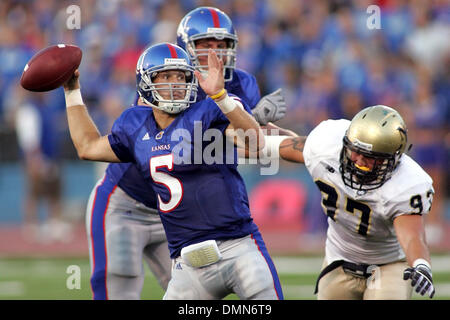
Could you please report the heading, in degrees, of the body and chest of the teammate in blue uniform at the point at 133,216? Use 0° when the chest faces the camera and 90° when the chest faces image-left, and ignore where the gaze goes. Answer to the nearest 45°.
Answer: approximately 315°

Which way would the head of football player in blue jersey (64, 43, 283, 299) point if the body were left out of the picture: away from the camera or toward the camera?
toward the camera

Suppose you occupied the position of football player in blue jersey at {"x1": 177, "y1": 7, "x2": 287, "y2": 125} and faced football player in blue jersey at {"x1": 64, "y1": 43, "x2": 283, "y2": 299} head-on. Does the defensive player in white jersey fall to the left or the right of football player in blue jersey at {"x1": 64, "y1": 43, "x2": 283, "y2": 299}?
left

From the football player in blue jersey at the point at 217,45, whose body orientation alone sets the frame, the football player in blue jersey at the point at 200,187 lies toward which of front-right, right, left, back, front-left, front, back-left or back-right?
front-right

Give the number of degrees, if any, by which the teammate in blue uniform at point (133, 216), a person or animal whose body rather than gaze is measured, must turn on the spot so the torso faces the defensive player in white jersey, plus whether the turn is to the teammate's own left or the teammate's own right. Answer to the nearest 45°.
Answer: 0° — they already face them

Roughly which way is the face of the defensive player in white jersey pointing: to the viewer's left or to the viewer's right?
to the viewer's left

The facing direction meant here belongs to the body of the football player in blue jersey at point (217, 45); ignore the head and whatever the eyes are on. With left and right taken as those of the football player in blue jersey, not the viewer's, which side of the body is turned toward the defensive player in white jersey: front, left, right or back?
front

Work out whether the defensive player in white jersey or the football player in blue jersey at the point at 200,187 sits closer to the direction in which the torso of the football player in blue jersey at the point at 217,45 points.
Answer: the defensive player in white jersey

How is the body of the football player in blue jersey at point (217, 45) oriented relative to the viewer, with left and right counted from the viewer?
facing the viewer and to the right of the viewer
